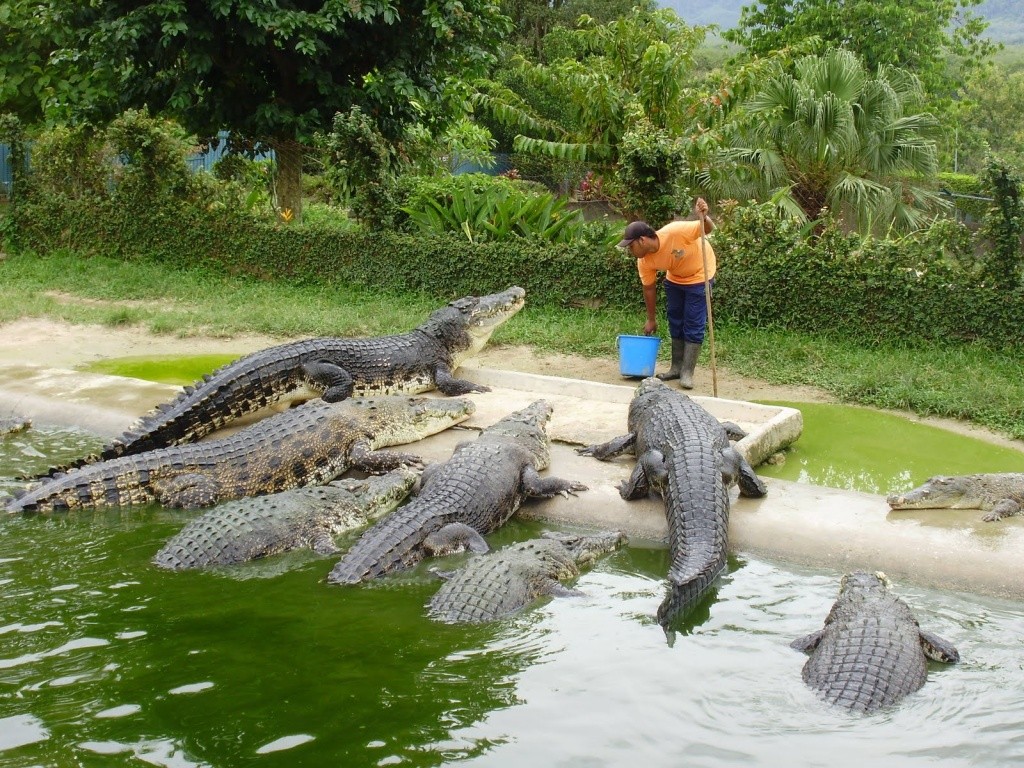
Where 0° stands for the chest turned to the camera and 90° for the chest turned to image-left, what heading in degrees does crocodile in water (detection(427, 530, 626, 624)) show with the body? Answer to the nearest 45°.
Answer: approximately 225°

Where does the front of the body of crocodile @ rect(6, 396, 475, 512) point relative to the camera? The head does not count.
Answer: to the viewer's right

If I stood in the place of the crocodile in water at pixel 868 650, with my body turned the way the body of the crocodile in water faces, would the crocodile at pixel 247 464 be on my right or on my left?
on my left

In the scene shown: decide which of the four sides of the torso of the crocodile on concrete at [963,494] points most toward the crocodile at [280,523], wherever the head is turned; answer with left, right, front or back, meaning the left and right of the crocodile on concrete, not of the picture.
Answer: front

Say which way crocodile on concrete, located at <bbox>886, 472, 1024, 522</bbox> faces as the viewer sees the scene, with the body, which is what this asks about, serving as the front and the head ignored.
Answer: to the viewer's left

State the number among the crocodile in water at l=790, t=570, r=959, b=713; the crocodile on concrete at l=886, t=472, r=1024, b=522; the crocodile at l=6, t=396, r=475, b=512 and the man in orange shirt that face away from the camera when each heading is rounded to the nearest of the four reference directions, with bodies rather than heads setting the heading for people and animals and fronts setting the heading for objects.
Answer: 1

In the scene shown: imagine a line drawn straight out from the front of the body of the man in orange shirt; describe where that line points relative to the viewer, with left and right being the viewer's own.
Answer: facing the viewer and to the left of the viewer

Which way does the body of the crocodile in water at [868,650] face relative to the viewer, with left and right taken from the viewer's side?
facing away from the viewer

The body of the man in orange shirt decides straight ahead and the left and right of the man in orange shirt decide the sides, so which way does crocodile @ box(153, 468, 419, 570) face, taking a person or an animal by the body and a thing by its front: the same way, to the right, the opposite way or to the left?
the opposite way

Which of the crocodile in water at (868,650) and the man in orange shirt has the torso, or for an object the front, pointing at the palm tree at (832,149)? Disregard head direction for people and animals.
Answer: the crocodile in water

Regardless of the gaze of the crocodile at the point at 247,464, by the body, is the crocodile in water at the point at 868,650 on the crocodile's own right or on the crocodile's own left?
on the crocodile's own right

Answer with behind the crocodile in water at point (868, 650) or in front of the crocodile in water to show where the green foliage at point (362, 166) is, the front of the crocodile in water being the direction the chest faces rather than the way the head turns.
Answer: in front

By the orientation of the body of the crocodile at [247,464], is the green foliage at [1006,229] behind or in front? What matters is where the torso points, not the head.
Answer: in front
